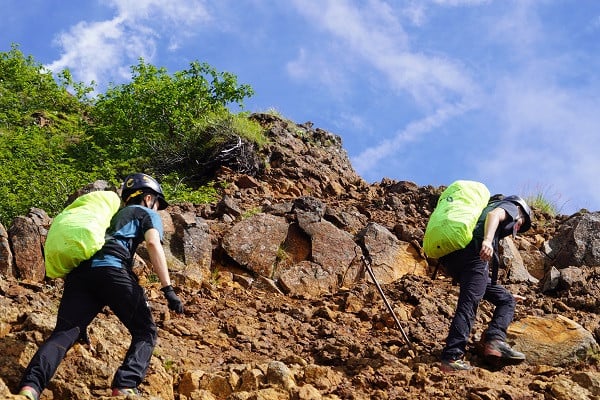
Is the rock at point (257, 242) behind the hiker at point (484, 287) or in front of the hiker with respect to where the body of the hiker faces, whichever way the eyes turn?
behind

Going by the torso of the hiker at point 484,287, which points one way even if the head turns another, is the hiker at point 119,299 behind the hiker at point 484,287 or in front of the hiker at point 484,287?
behind

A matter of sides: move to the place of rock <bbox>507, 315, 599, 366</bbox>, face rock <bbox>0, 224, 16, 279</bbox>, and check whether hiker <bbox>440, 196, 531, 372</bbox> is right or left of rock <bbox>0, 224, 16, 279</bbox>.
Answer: left

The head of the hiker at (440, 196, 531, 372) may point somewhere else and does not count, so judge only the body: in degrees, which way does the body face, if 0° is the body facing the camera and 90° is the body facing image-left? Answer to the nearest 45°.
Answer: approximately 270°

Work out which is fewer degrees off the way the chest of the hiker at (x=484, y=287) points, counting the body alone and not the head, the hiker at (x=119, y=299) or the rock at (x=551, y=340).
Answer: the rock

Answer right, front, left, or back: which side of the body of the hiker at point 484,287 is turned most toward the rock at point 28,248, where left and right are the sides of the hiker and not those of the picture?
back

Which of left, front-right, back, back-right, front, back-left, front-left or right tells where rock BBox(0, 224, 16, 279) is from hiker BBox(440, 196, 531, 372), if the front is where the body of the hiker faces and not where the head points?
back

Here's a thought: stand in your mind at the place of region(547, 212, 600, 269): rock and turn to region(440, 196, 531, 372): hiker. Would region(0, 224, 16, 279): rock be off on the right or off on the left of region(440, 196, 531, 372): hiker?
right

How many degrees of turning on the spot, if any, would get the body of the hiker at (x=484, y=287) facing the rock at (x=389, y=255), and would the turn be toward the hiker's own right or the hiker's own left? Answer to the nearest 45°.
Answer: approximately 135° to the hiker's own left
